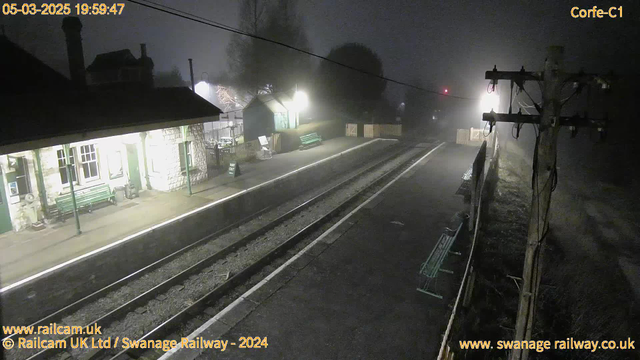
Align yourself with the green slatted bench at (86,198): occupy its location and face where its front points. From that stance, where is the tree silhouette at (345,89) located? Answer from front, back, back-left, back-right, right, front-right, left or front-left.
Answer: left

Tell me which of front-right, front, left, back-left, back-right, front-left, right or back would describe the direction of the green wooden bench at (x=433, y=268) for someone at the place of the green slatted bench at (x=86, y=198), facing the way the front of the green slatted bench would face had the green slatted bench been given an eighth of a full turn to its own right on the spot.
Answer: front-left

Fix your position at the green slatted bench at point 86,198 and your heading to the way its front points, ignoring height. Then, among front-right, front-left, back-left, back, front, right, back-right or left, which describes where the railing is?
front

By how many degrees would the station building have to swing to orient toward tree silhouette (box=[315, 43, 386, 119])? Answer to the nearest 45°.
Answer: approximately 90° to its left

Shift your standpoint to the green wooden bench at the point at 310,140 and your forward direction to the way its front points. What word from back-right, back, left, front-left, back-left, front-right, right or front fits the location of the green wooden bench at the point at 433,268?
front-right

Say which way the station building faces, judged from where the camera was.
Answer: facing the viewer and to the right of the viewer

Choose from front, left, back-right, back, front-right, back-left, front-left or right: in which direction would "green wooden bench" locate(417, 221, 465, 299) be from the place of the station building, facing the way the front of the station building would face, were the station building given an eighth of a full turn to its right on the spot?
front-left

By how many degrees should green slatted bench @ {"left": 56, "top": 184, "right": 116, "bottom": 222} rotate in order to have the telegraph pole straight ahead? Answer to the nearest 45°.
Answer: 0° — it already faces it

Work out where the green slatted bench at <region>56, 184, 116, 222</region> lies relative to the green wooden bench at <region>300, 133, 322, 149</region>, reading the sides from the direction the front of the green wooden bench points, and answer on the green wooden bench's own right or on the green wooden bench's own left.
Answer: on the green wooden bench's own right

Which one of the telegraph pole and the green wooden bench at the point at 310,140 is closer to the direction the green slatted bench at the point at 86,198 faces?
the telegraph pole

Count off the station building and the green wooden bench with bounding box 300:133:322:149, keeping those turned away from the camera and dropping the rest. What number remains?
0

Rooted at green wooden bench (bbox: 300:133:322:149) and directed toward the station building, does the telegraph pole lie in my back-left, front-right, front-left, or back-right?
front-left

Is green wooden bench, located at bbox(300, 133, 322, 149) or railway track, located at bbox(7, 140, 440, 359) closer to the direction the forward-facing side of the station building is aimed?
the railway track

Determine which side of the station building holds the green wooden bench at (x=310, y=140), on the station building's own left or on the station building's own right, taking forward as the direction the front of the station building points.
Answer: on the station building's own left

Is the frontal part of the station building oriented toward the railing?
yes

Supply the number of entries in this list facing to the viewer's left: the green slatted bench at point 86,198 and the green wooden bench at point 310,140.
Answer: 0
